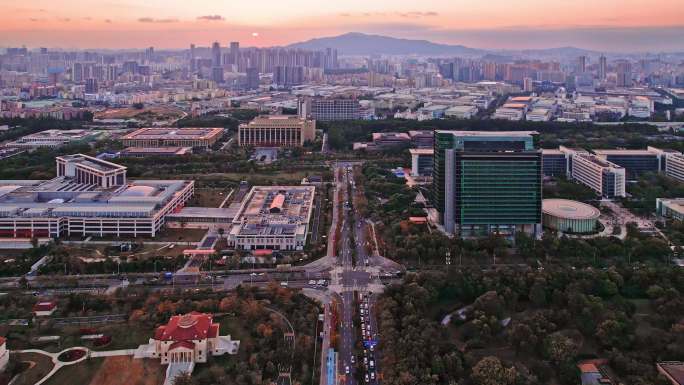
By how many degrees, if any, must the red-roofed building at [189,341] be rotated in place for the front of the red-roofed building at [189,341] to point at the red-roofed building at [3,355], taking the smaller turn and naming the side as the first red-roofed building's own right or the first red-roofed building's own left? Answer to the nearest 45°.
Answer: approximately 90° to the first red-roofed building's own right

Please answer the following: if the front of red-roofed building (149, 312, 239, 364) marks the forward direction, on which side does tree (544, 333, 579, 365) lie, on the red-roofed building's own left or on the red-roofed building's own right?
on the red-roofed building's own left

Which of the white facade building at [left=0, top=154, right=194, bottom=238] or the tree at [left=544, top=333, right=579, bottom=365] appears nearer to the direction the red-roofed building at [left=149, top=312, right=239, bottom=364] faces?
the tree

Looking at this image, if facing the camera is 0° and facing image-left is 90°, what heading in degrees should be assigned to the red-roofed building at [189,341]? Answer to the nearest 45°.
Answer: approximately 0°

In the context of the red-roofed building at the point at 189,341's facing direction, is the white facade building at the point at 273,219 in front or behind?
behind

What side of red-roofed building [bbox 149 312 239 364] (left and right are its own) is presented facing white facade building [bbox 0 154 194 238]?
back

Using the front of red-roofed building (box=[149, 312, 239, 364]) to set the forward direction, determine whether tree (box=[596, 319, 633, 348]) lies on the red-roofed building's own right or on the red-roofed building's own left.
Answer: on the red-roofed building's own left
